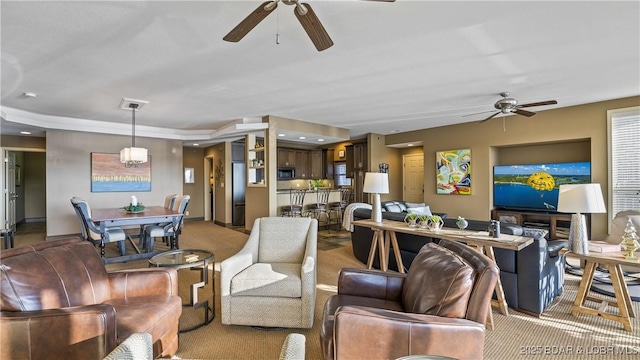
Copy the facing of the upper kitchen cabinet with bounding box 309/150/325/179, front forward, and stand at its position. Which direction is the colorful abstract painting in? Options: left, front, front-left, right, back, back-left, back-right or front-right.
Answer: front-left

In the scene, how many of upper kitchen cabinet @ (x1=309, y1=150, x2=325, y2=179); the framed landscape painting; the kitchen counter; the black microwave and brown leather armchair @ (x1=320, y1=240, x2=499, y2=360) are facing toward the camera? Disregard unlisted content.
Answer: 4

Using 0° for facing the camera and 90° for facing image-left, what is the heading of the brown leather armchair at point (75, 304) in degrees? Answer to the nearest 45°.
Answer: approximately 315°

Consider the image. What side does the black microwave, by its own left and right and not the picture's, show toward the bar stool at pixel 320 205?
front

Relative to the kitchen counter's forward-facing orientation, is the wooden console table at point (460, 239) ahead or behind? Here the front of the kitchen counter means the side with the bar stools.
ahead

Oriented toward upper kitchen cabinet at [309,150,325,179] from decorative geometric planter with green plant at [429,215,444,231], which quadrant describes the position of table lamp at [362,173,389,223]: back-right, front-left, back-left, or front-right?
front-left

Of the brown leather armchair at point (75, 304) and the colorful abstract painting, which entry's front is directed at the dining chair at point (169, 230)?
the colorful abstract painting

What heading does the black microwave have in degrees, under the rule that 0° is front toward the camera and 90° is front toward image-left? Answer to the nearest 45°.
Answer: approximately 0°

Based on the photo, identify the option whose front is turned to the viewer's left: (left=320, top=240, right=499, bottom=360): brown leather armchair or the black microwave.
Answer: the brown leather armchair

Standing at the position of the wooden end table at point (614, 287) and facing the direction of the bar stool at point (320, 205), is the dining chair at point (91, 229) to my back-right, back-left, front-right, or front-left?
front-left

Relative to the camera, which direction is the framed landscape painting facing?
toward the camera

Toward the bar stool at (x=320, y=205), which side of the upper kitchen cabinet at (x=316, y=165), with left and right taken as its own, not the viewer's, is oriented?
front

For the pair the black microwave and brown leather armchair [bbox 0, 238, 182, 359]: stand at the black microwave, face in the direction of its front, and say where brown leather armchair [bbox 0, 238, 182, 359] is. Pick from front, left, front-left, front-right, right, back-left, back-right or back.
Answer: front
